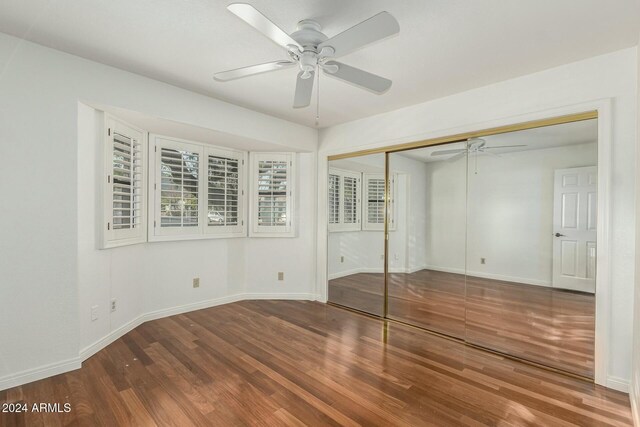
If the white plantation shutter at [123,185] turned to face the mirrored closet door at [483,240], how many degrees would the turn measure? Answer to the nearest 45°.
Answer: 0° — it already faces it

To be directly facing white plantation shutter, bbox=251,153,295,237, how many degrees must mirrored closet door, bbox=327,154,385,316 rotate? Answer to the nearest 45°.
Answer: approximately 45° to its right

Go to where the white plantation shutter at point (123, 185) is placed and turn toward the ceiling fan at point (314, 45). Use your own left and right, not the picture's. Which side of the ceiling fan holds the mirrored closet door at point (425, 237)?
left

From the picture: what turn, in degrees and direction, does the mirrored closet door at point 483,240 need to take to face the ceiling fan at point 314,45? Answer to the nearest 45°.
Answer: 0° — it already faces it

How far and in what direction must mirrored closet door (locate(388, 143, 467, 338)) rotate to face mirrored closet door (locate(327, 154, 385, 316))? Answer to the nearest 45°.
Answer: approximately 45° to its right

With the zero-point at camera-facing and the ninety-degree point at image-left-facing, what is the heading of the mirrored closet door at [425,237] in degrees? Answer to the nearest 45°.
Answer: approximately 45°

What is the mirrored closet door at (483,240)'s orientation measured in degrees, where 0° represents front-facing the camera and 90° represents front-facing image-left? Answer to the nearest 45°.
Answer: approximately 45°

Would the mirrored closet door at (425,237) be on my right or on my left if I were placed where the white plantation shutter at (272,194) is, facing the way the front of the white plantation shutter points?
on my left

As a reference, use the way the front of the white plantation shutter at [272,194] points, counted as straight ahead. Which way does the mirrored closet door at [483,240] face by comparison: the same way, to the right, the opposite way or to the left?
to the right
